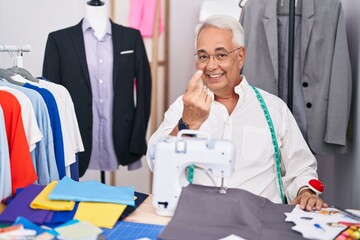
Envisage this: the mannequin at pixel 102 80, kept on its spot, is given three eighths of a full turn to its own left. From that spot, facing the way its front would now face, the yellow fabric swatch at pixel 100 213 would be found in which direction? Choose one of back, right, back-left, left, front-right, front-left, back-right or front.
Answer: back-right

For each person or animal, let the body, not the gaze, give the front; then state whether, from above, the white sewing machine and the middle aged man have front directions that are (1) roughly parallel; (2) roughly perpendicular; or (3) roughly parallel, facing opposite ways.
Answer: roughly parallel, facing opposite ways

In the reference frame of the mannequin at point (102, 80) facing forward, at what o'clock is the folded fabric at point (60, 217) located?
The folded fabric is roughly at 12 o'clock from the mannequin.

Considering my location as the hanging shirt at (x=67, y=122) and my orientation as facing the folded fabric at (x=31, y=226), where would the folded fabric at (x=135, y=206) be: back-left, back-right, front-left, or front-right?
front-left

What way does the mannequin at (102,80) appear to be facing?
toward the camera

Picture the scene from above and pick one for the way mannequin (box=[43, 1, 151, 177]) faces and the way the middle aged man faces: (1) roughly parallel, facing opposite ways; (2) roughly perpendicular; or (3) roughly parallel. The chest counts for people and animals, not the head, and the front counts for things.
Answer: roughly parallel

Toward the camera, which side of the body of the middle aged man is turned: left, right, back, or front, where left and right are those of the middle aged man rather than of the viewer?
front

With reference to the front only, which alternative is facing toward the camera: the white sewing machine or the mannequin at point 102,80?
the mannequin
